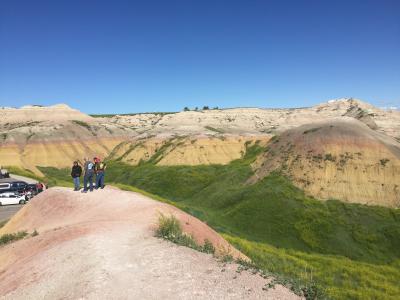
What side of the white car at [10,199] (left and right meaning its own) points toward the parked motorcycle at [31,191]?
front

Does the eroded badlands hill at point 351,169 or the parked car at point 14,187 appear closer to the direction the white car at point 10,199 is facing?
the eroded badlands hill

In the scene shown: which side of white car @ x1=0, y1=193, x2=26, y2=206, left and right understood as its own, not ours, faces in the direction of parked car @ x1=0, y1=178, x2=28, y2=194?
left

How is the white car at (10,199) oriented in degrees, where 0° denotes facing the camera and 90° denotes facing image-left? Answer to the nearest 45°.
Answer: approximately 270°
